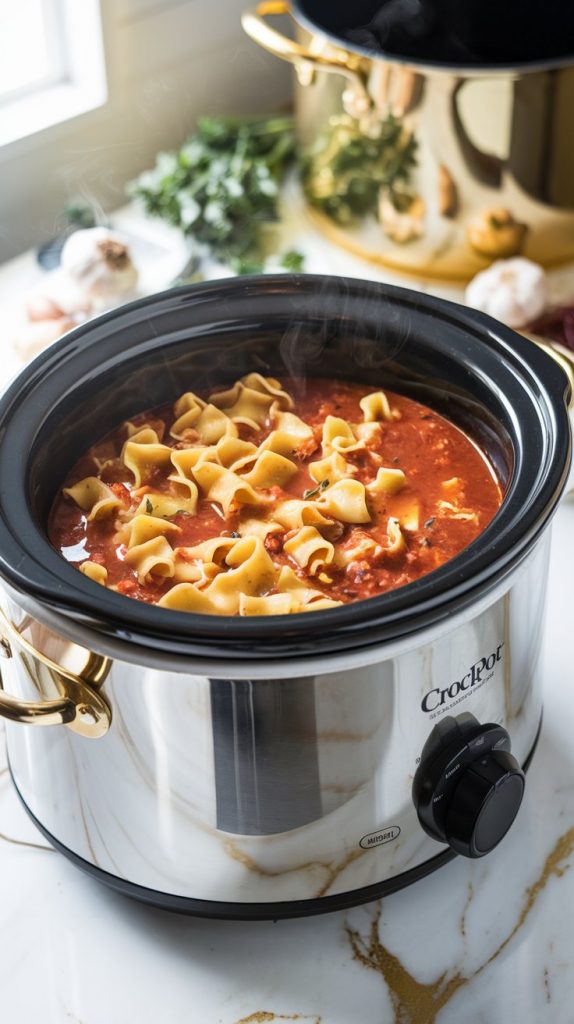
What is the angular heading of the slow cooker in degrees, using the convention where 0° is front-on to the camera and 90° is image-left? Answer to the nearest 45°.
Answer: approximately 315°

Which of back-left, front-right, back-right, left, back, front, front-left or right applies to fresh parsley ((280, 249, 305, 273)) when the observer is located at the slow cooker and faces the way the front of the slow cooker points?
back-left

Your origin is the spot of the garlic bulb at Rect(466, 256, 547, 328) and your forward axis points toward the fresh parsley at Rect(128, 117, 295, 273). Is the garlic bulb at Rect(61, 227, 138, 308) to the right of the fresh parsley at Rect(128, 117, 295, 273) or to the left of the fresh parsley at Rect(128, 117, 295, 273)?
left

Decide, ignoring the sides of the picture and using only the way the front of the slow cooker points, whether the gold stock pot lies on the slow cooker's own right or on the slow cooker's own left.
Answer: on the slow cooker's own left

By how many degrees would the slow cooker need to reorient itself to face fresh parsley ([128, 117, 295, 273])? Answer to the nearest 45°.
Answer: approximately 135° to its left

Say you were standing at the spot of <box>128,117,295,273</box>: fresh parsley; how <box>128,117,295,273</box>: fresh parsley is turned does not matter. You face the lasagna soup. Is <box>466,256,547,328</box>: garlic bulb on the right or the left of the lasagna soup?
left

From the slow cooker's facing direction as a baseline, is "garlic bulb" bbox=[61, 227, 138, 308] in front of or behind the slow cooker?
behind
